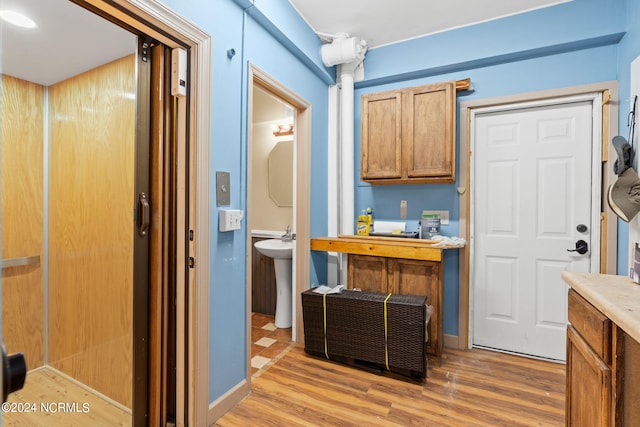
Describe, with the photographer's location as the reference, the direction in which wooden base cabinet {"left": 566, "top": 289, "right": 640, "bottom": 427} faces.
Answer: facing the viewer and to the left of the viewer

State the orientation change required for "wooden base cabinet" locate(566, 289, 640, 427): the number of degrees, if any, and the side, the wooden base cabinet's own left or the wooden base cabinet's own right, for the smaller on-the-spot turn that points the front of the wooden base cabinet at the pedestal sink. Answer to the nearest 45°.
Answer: approximately 45° to the wooden base cabinet's own right

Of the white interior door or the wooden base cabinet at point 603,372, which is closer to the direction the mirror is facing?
the wooden base cabinet

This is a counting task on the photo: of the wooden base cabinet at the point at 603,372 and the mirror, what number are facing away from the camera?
0

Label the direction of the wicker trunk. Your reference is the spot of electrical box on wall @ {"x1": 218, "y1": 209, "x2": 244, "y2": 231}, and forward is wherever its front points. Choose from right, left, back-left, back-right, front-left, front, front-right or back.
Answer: front-left

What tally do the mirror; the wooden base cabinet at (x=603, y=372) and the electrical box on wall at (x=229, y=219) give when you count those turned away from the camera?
0

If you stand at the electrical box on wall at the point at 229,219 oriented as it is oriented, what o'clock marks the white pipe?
The white pipe is roughly at 9 o'clock from the electrical box on wall.

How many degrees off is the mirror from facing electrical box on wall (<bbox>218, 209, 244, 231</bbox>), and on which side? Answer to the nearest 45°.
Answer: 0° — it already faces it

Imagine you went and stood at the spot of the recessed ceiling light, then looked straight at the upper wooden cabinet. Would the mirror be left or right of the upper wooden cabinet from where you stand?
left

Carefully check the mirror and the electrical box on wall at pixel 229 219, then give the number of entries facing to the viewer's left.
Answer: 0

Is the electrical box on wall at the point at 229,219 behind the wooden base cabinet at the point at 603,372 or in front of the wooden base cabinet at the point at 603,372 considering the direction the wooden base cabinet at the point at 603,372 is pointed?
in front

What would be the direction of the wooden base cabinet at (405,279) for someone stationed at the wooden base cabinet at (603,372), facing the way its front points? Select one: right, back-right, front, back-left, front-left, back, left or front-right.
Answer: right

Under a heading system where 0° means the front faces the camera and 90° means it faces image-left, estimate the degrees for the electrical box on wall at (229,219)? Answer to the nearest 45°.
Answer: approximately 315°

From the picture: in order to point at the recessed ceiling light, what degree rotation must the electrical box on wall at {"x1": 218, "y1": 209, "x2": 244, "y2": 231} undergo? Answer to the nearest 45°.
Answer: approximately 135° to its right

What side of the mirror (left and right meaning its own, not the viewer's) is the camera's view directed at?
front

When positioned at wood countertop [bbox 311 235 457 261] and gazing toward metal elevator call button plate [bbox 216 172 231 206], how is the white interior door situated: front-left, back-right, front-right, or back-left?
back-left

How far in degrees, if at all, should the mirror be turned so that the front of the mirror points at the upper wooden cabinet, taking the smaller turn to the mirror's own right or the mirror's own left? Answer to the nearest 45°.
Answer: approximately 45° to the mirror's own left
